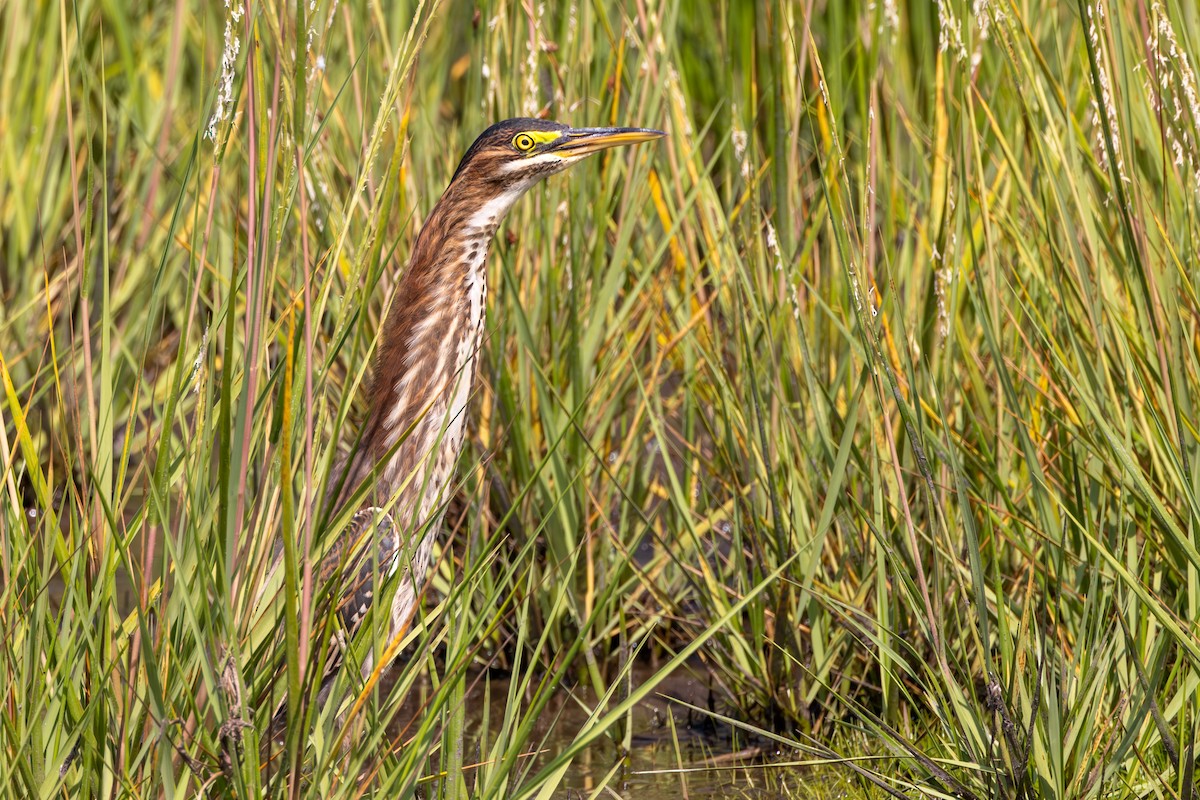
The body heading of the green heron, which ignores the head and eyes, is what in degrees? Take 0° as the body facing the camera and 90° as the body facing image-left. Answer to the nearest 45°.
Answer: approximately 270°
